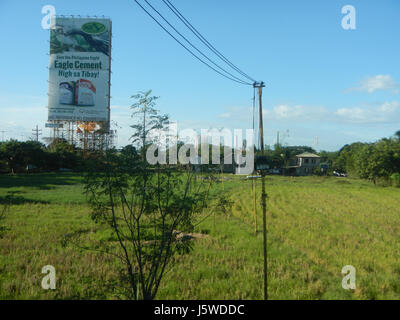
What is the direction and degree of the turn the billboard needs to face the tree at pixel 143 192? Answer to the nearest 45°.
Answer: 0° — it already faces it

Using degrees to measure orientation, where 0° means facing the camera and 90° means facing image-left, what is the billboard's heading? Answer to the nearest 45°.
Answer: approximately 0°

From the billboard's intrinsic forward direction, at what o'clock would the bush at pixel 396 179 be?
The bush is roughly at 10 o'clock from the billboard.
